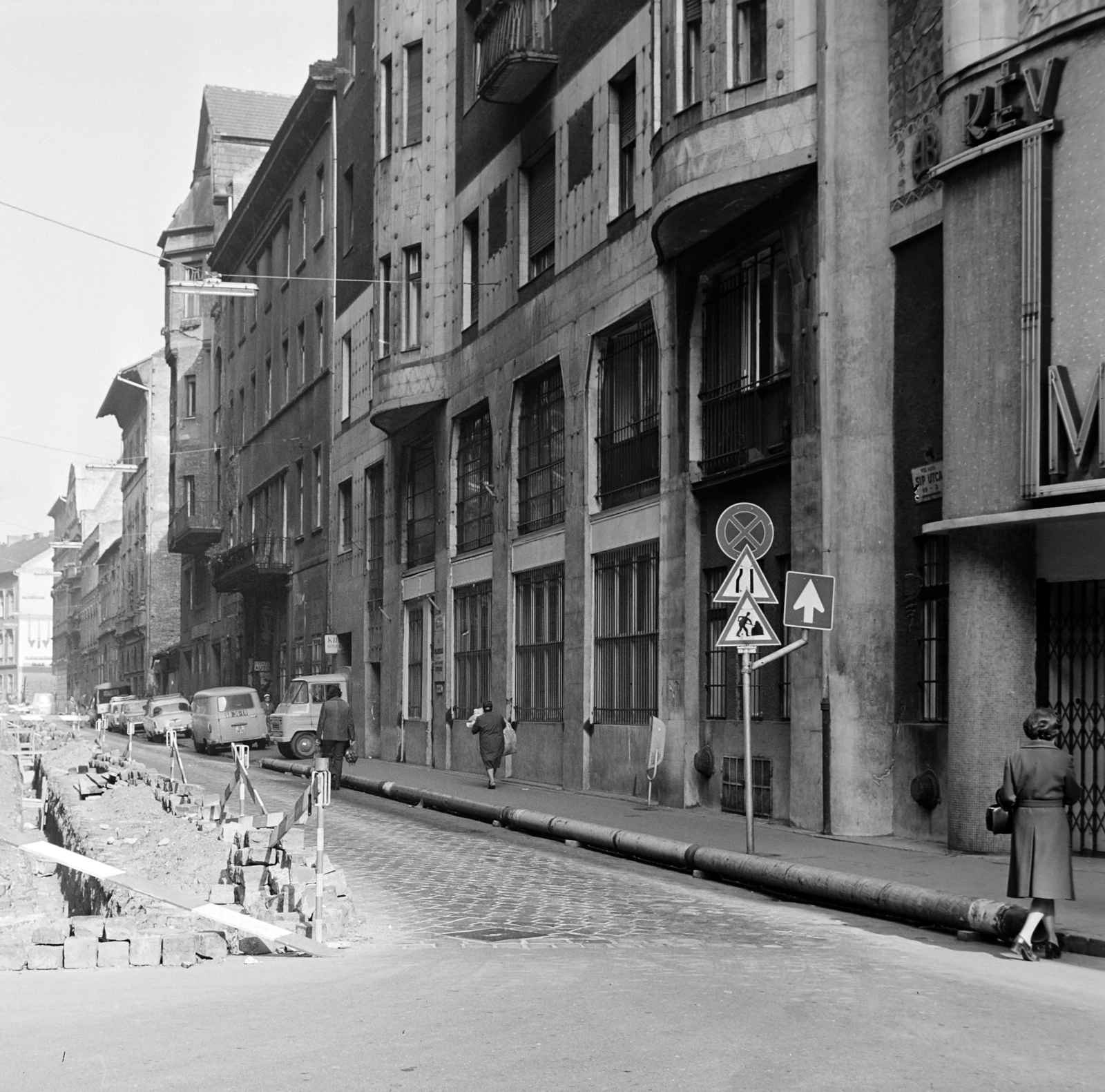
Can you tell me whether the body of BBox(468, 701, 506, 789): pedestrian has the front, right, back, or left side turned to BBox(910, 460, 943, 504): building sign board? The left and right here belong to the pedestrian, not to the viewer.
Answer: back

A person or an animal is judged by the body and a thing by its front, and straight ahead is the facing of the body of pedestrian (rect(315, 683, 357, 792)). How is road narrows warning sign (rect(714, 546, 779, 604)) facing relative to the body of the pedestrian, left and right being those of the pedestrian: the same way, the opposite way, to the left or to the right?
the opposite way

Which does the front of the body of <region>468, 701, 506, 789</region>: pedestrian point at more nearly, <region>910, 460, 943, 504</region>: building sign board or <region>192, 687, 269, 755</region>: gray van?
the gray van

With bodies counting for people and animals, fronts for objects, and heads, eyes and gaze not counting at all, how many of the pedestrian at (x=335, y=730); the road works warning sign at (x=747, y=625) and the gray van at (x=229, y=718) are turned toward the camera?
1

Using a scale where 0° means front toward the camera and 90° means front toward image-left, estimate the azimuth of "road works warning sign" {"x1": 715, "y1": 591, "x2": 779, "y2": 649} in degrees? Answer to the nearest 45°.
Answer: approximately 0°

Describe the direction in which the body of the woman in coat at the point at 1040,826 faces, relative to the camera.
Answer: away from the camera

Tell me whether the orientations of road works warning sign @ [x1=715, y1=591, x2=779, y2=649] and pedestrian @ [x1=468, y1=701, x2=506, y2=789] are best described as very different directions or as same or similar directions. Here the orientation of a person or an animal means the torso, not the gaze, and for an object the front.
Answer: very different directions

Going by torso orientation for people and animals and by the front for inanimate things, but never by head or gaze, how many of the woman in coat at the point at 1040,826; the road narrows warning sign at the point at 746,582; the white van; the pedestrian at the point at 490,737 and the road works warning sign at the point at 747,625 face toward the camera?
2

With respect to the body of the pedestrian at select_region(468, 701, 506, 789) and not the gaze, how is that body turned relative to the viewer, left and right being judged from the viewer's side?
facing away from the viewer

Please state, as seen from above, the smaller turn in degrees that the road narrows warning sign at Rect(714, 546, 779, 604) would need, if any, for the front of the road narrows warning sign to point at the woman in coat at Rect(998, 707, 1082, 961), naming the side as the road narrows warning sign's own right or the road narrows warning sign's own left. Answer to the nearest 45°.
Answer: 0° — it already faces them

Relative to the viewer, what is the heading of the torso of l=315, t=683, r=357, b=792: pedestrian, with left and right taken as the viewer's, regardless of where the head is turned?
facing away from the viewer

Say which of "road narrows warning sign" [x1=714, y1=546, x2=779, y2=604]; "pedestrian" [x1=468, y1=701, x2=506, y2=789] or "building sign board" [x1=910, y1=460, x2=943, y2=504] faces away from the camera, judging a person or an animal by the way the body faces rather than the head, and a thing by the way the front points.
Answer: the pedestrian
